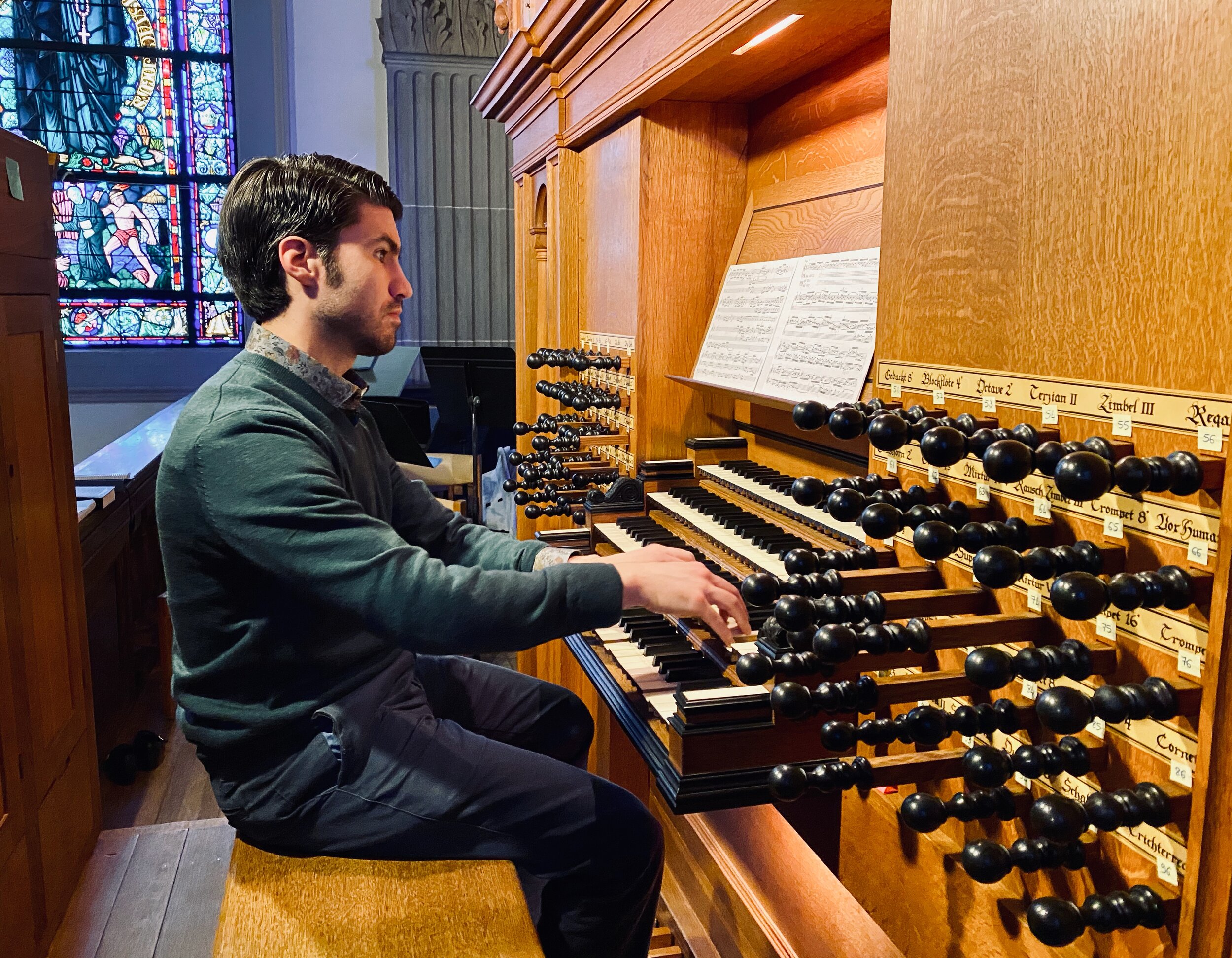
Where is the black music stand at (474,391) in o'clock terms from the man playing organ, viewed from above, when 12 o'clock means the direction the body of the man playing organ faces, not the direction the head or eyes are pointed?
The black music stand is roughly at 9 o'clock from the man playing organ.

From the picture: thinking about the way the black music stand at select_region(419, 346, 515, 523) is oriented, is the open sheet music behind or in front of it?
behind

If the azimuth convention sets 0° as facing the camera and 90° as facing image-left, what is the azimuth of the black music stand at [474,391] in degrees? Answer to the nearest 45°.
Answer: approximately 180°

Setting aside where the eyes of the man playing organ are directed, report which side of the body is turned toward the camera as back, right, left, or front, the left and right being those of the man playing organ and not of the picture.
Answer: right

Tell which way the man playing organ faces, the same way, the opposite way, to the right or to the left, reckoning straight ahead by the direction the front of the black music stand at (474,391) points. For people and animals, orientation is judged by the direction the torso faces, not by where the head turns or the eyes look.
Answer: to the right

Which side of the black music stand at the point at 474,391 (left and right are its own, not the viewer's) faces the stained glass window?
left

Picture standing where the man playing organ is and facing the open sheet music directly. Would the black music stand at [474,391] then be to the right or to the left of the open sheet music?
left

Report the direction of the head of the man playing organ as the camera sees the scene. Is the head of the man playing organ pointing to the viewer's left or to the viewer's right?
to the viewer's right

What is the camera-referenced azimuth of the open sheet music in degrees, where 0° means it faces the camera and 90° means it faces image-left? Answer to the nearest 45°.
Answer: approximately 45°

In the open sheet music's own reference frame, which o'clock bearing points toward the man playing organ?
The man playing organ is roughly at 12 o'clock from the open sheet music.

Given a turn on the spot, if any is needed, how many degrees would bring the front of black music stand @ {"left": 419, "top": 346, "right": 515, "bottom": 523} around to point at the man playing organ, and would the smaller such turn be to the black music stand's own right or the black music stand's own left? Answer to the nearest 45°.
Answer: approximately 180°

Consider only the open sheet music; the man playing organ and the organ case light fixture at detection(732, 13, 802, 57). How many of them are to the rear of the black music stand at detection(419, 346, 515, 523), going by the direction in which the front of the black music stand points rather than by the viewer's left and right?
3

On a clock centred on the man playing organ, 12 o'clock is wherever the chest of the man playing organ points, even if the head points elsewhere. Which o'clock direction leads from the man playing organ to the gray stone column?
The gray stone column is roughly at 9 o'clock from the man playing organ.

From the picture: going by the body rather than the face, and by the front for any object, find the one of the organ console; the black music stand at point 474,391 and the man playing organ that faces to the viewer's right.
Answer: the man playing organ

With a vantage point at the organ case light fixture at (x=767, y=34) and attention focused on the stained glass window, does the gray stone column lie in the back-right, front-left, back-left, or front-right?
front-right
